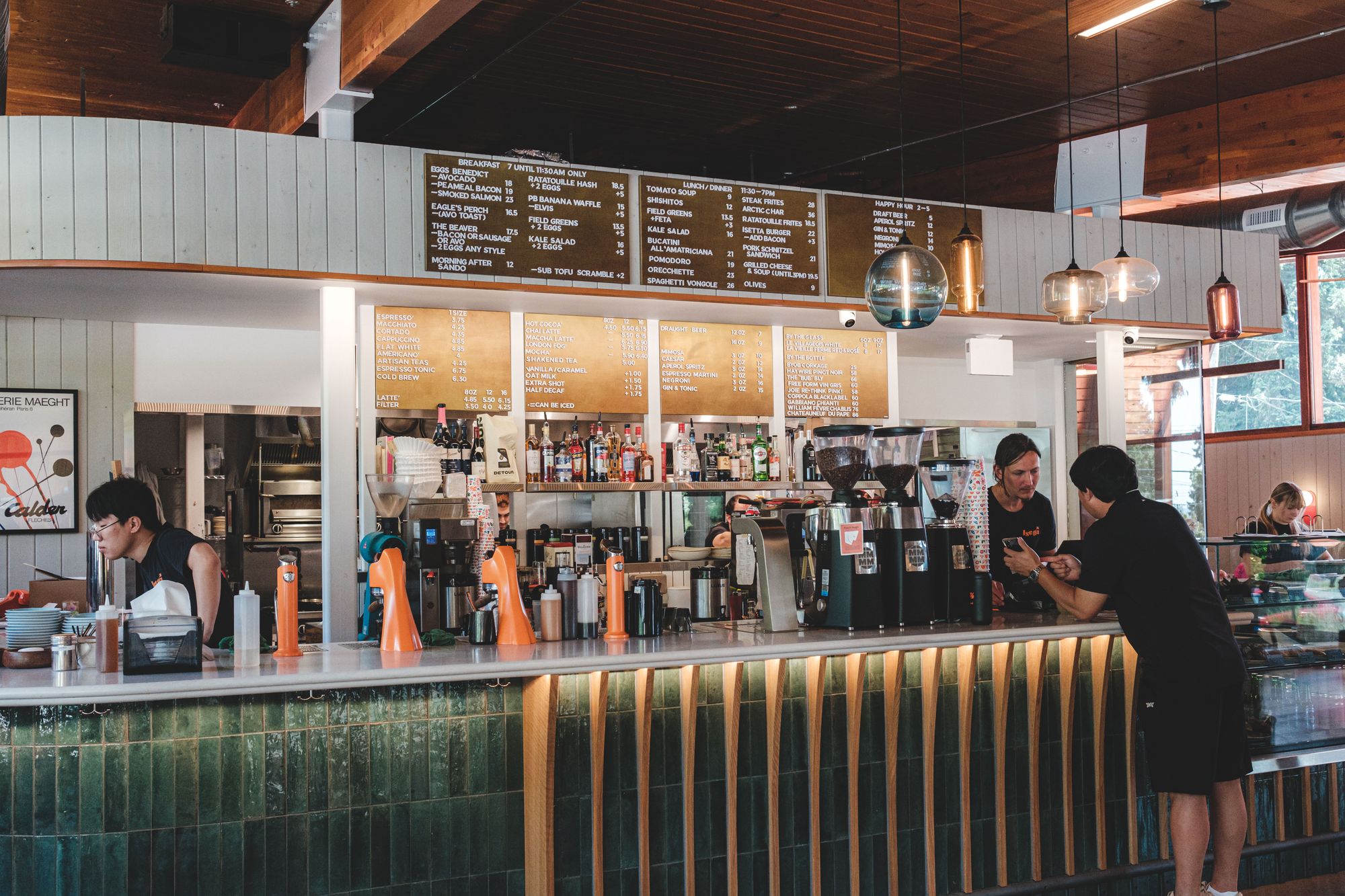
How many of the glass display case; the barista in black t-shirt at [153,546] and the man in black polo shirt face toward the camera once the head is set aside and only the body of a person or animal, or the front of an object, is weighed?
1

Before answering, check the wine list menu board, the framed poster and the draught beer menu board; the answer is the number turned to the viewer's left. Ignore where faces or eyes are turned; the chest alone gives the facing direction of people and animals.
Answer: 0

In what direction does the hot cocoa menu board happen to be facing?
toward the camera

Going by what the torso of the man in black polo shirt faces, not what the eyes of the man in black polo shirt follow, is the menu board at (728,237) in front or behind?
in front

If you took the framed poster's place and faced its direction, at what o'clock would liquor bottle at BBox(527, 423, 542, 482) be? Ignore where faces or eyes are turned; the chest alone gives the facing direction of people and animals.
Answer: The liquor bottle is roughly at 10 o'clock from the framed poster.

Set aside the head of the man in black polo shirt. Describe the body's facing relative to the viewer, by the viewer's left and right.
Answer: facing away from the viewer and to the left of the viewer

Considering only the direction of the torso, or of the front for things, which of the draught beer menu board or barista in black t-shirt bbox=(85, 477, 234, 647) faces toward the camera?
the draught beer menu board

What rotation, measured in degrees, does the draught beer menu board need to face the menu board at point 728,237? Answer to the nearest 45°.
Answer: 0° — it already faces it

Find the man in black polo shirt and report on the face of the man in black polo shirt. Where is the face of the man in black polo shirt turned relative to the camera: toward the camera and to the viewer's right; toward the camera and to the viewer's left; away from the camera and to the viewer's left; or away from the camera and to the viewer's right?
away from the camera and to the viewer's left

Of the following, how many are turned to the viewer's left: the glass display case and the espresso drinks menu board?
0

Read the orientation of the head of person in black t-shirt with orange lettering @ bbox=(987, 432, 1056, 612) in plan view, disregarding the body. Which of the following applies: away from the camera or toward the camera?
toward the camera

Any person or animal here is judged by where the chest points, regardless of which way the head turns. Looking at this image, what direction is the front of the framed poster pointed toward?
toward the camera

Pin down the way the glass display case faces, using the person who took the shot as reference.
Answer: facing the viewer

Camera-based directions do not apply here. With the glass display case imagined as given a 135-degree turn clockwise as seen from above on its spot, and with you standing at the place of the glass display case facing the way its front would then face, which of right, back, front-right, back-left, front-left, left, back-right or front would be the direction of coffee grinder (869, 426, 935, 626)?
left
